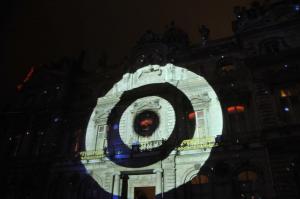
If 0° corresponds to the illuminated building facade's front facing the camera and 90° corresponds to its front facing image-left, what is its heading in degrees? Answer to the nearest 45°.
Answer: approximately 45°
